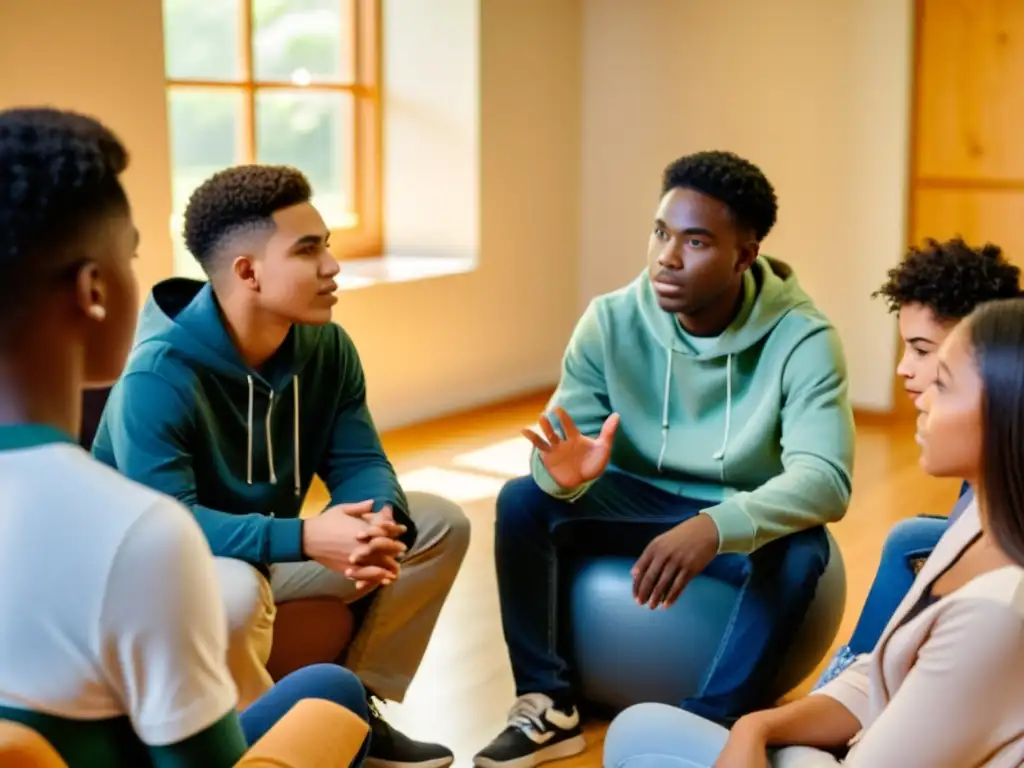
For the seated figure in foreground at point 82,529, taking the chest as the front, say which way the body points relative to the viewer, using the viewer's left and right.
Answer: facing away from the viewer and to the right of the viewer

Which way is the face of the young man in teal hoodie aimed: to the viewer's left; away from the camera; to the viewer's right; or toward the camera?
to the viewer's right

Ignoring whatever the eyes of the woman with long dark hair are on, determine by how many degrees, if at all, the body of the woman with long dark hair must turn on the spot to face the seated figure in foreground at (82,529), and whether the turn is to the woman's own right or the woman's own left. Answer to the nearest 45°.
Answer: approximately 45° to the woman's own left

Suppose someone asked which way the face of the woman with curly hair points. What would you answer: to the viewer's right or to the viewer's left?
to the viewer's left

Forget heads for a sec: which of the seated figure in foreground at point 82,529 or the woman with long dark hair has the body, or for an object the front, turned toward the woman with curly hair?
the seated figure in foreground

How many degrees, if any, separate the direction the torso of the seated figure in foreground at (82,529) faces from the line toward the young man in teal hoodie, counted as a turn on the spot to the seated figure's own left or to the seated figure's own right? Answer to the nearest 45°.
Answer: approximately 45° to the seated figure's own left

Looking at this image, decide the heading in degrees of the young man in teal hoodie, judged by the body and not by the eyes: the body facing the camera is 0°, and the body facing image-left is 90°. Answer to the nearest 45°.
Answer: approximately 315°

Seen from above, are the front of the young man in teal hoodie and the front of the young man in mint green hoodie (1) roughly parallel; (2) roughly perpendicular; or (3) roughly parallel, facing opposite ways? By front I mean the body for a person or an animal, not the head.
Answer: roughly perpendicular

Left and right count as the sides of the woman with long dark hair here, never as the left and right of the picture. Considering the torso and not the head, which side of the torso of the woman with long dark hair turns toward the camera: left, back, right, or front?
left

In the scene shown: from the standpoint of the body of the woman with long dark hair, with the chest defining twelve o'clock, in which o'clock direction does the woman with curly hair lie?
The woman with curly hair is roughly at 3 o'clock from the woman with long dark hair.

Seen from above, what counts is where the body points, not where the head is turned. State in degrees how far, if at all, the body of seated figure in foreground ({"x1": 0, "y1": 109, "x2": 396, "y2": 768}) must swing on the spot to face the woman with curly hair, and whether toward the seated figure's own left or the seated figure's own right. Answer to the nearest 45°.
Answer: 0° — they already face them
